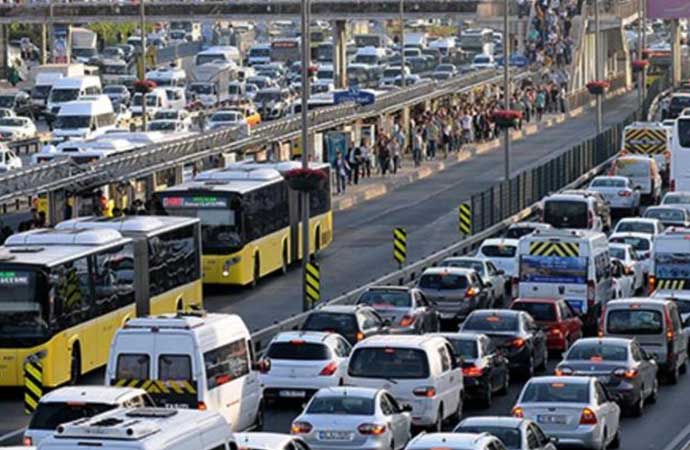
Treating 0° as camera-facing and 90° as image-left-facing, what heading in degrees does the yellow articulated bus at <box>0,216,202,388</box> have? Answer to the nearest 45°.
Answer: approximately 45°

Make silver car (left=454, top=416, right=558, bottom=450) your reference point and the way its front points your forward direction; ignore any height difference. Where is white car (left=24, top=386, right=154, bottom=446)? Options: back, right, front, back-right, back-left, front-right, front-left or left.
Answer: back-left

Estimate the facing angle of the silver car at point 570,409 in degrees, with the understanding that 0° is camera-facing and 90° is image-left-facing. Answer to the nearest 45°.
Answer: approximately 225°

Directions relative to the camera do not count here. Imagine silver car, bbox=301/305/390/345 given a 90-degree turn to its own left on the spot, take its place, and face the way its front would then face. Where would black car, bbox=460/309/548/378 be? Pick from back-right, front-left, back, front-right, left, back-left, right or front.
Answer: back-right

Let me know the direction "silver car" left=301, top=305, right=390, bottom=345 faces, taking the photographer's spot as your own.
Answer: facing away from the viewer and to the right of the viewer

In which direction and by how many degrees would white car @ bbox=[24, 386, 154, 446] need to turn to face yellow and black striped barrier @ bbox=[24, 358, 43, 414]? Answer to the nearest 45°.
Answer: approximately 45° to its left

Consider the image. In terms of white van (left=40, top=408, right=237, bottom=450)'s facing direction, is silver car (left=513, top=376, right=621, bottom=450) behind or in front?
in front

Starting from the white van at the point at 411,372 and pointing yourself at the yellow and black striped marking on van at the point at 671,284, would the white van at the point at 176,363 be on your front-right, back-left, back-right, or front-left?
back-left

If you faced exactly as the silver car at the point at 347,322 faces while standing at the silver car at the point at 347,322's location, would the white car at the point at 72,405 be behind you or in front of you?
behind

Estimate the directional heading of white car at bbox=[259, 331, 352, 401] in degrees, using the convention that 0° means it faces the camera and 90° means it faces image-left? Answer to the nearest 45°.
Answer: approximately 225°

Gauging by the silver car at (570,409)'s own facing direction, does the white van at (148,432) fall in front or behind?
behind

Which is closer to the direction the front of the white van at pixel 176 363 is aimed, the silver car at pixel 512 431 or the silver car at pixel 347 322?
the silver car at pixel 347 322

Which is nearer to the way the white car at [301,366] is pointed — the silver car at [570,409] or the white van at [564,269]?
the white van
